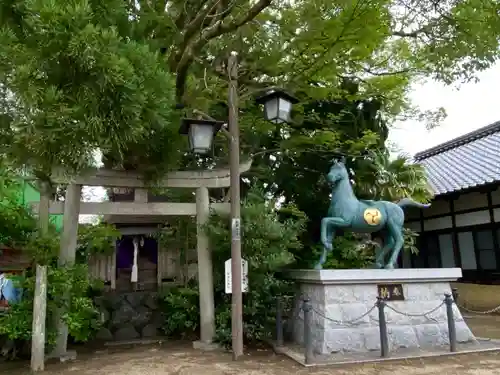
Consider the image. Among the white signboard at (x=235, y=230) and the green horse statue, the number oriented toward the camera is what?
1

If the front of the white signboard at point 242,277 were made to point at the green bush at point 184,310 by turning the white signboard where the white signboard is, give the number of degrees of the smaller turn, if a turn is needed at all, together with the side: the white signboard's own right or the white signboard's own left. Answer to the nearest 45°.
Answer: approximately 135° to the white signboard's own right

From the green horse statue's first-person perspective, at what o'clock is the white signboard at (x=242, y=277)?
The white signboard is roughly at 11 o'clock from the green horse statue.

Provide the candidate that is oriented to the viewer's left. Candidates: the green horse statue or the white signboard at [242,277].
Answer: the green horse statue

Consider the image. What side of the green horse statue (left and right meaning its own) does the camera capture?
left

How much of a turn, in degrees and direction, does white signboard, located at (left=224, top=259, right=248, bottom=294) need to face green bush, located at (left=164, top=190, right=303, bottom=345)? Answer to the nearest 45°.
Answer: approximately 180°

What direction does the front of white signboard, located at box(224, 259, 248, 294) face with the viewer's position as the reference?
facing the viewer

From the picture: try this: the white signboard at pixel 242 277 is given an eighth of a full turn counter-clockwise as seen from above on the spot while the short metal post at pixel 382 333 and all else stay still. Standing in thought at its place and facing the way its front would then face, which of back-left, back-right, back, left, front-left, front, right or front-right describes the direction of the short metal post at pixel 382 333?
front-left

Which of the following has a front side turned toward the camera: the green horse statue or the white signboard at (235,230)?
the white signboard

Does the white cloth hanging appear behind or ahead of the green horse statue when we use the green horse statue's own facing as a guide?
ahead

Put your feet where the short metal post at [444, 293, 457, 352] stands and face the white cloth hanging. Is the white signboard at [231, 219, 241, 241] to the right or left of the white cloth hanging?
left

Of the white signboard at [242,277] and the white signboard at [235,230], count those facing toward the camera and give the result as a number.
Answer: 2

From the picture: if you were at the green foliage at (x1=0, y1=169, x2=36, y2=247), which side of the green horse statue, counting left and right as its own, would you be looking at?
front

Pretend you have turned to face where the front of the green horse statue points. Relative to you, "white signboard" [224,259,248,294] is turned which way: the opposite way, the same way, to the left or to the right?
to the left
